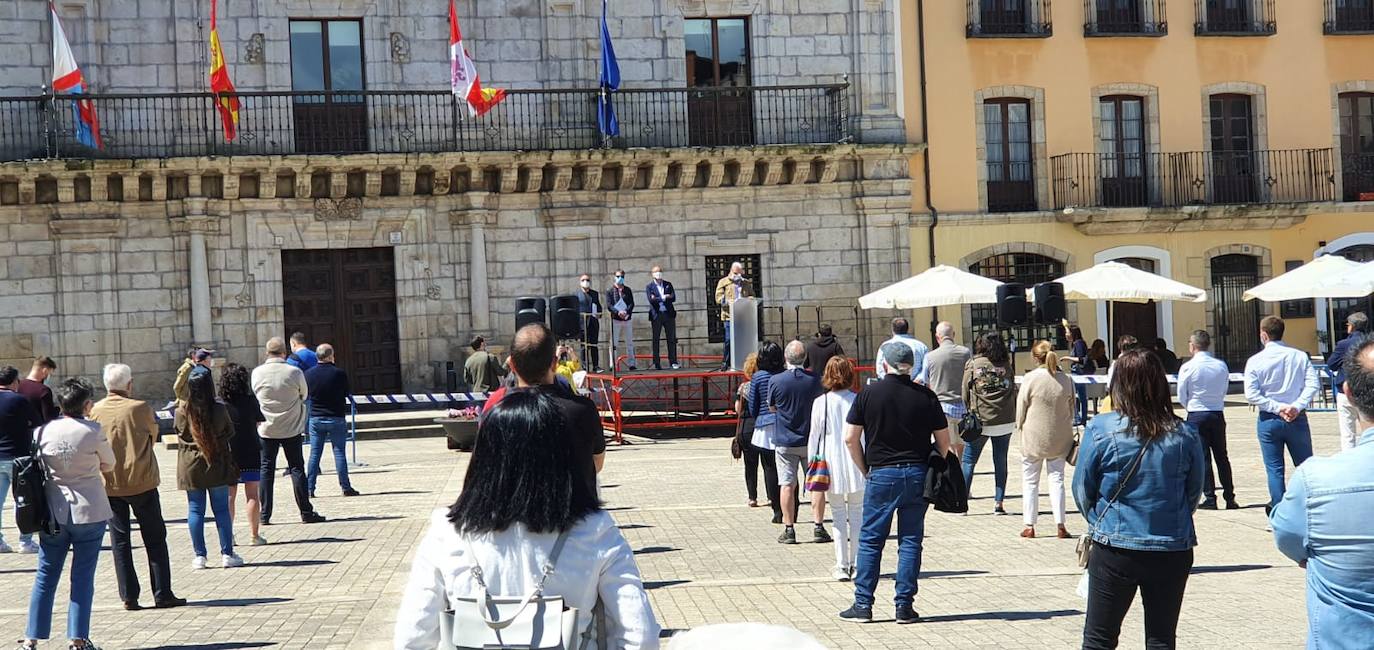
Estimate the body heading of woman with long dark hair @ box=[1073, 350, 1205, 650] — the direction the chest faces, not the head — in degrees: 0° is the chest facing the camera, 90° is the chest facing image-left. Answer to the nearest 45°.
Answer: approximately 180°

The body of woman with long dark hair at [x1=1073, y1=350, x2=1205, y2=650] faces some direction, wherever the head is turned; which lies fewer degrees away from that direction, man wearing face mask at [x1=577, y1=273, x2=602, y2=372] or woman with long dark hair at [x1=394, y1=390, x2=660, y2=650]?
the man wearing face mask

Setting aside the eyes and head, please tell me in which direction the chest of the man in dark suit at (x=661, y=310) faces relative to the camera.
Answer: toward the camera

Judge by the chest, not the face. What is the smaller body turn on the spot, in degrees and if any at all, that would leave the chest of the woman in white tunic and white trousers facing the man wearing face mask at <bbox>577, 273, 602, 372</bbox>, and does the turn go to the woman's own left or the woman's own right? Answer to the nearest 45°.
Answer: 0° — they already face them

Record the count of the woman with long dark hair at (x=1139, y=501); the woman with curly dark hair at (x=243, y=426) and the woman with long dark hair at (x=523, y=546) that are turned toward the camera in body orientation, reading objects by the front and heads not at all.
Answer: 0

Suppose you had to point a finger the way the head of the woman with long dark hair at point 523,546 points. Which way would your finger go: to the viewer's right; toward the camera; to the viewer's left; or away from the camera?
away from the camera

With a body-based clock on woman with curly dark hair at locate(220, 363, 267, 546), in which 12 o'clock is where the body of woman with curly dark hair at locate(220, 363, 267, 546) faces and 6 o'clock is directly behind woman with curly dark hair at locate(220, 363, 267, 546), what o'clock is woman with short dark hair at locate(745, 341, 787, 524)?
woman with short dark hair at locate(745, 341, 787, 524) is roughly at 2 o'clock from woman with curly dark hair at locate(220, 363, 267, 546).

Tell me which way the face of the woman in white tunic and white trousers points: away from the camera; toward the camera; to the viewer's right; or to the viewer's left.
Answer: away from the camera

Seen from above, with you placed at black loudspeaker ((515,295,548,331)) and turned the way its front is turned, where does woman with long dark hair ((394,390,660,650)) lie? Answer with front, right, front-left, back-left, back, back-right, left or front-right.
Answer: front-left

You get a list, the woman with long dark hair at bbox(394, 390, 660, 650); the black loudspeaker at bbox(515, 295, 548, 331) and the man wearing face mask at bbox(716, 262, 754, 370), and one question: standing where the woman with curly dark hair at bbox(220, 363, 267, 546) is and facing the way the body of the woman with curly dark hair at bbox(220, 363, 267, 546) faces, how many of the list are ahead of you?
2

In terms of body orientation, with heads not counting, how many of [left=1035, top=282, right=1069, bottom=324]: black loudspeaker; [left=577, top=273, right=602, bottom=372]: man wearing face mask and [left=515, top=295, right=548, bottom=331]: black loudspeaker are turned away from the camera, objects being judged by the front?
0

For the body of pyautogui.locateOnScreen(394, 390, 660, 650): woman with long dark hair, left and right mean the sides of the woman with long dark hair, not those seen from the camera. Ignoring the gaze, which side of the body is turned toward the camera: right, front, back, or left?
back

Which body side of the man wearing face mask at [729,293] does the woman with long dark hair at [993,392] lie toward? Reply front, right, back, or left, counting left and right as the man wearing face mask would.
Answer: front

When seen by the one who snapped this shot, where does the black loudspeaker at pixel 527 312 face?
facing the viewer and to the left of the viewer

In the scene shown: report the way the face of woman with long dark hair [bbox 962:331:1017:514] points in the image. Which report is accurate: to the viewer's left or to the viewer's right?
to the viewer's left

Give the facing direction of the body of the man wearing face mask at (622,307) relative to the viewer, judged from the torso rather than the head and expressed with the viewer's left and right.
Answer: facing the viewer

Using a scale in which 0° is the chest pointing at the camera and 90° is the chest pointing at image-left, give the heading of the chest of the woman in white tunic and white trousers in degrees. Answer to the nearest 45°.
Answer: approximately 180°
